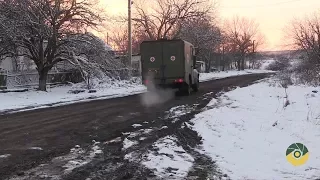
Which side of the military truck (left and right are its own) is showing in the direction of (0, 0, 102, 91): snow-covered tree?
left

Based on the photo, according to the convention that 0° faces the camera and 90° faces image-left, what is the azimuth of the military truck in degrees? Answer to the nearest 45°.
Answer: approximately 180°
